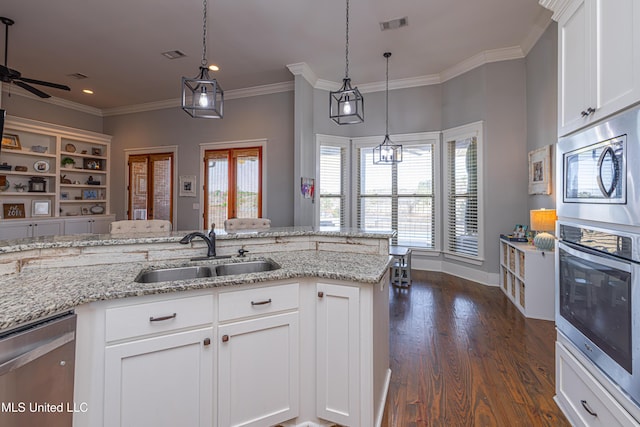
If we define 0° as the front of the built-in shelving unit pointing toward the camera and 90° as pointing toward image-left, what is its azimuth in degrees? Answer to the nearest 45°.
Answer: approximately 315°

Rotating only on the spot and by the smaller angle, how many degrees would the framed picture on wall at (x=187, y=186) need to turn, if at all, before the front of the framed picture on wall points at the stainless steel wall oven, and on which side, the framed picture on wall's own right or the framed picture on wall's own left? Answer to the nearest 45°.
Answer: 0° — it already faces it

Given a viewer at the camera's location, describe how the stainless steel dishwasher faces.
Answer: facing the viewer and to the right of the viewer

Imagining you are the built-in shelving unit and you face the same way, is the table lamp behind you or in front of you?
in front

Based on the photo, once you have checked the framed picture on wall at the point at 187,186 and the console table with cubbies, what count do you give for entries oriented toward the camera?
1

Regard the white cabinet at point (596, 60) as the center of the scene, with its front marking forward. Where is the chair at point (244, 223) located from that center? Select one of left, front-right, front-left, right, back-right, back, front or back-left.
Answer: front-right

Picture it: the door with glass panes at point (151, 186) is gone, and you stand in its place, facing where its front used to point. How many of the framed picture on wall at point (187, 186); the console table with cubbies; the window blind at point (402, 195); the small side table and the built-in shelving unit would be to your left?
4

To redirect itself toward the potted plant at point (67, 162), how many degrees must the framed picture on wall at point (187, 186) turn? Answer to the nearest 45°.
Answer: approximately 90° to its right

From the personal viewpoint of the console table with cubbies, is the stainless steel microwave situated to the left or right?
on its left

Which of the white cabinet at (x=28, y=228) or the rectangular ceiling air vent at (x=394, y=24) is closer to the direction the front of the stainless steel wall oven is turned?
the white cabinet

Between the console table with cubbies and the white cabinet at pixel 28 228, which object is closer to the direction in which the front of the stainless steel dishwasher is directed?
the console table with cubbies

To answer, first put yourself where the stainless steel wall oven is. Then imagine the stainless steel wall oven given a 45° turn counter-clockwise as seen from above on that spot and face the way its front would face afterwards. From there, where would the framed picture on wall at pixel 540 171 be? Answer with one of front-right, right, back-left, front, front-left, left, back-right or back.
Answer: back

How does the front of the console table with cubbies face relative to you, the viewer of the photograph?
facing to the left of the viewer

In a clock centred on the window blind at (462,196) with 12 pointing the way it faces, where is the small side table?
The small side table is roughly at 12 o'clock from the window blind.

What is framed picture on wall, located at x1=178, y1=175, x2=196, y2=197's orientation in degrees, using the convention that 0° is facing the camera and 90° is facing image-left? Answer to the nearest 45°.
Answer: approximately 0°
